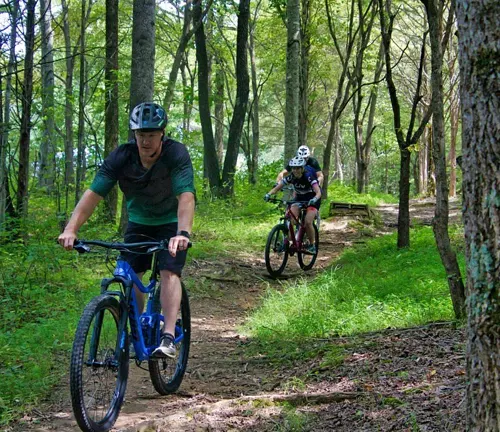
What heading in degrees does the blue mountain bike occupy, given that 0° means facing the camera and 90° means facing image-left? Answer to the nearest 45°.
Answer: approximately 45°

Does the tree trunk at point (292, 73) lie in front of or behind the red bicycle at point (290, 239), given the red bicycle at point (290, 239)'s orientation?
behind

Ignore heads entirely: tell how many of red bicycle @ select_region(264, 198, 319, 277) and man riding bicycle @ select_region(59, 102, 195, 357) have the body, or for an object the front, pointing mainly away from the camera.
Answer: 0

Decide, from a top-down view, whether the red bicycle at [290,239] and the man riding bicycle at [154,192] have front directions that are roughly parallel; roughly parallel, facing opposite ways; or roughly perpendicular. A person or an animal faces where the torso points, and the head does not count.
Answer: roughly parallel

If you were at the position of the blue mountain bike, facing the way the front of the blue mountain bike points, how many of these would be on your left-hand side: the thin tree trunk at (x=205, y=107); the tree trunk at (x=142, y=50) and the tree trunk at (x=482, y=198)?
1

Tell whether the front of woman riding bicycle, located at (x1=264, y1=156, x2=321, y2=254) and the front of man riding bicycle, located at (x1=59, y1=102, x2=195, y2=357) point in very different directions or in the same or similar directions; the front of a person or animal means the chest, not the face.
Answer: same or similar directions

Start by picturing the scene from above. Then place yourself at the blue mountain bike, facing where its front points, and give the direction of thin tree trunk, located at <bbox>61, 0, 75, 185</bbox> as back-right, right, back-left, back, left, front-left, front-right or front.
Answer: back-right

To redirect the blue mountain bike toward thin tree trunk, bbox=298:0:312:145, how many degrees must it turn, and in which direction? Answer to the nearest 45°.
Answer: approximately 135° to its right

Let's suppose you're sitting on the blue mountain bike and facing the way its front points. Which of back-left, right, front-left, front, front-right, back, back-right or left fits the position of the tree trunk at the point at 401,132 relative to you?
back

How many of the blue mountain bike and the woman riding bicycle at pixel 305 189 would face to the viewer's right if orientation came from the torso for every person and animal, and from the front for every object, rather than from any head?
0

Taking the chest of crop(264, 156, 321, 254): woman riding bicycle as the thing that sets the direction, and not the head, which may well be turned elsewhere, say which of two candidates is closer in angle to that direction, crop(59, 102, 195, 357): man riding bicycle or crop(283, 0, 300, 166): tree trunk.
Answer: the man riding bicycle

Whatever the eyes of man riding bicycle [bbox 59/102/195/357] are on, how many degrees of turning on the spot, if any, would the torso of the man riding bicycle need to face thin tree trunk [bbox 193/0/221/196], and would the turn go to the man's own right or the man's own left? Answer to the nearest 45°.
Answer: approximately 135° to the man's own right

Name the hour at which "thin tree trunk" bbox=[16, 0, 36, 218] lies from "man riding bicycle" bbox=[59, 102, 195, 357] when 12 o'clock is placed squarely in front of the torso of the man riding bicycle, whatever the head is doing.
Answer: The thin tree trunk is roughly at 4 o'clock from the man riding bicycle.

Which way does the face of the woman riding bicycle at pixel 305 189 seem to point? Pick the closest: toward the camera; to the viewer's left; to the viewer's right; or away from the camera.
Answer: toward the camera

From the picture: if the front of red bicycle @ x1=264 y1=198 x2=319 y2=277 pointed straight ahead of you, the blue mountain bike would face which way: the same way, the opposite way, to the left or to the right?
the same way

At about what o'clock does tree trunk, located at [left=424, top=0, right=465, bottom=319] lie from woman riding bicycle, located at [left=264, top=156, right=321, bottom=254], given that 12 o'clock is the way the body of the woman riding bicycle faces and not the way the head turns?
The tree trunk is roughly at 10 o'clock from the woman riding bicycle.

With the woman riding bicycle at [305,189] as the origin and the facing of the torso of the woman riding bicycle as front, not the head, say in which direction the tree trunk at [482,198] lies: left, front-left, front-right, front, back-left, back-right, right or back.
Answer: front-left

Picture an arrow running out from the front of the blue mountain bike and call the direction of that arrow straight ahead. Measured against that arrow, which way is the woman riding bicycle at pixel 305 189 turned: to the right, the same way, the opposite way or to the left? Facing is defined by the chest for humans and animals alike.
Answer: the same way

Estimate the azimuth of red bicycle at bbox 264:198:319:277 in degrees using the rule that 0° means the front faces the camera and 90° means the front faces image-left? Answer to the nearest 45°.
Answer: approximately 45°
